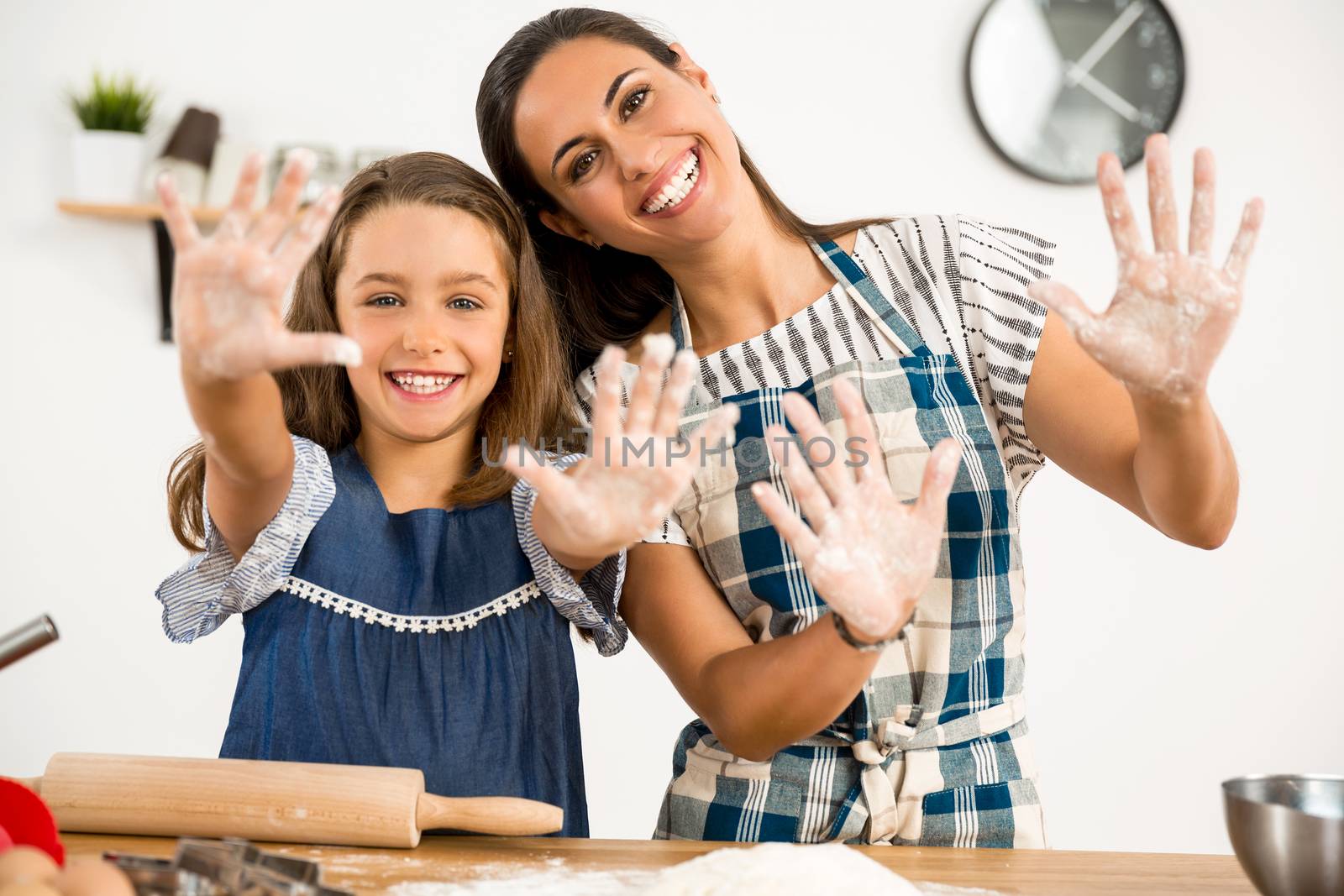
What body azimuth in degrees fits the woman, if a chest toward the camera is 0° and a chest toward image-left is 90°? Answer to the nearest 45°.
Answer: approximately 0°

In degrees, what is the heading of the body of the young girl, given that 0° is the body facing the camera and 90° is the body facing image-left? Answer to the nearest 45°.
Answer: approximately 0°

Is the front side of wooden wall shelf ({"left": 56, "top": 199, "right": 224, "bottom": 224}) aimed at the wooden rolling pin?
yes

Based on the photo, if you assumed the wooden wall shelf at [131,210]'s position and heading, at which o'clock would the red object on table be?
The red object on table is roughly at 12 o'clock from the wooden wall shelf.

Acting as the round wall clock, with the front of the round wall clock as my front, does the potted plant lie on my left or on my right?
on my right

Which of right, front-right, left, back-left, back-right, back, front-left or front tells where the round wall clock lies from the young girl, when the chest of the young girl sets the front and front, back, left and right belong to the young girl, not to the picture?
back-left

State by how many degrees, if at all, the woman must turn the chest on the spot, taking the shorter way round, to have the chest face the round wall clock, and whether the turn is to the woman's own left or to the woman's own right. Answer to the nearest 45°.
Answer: approximately 180°

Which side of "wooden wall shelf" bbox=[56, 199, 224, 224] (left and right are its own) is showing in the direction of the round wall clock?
left
